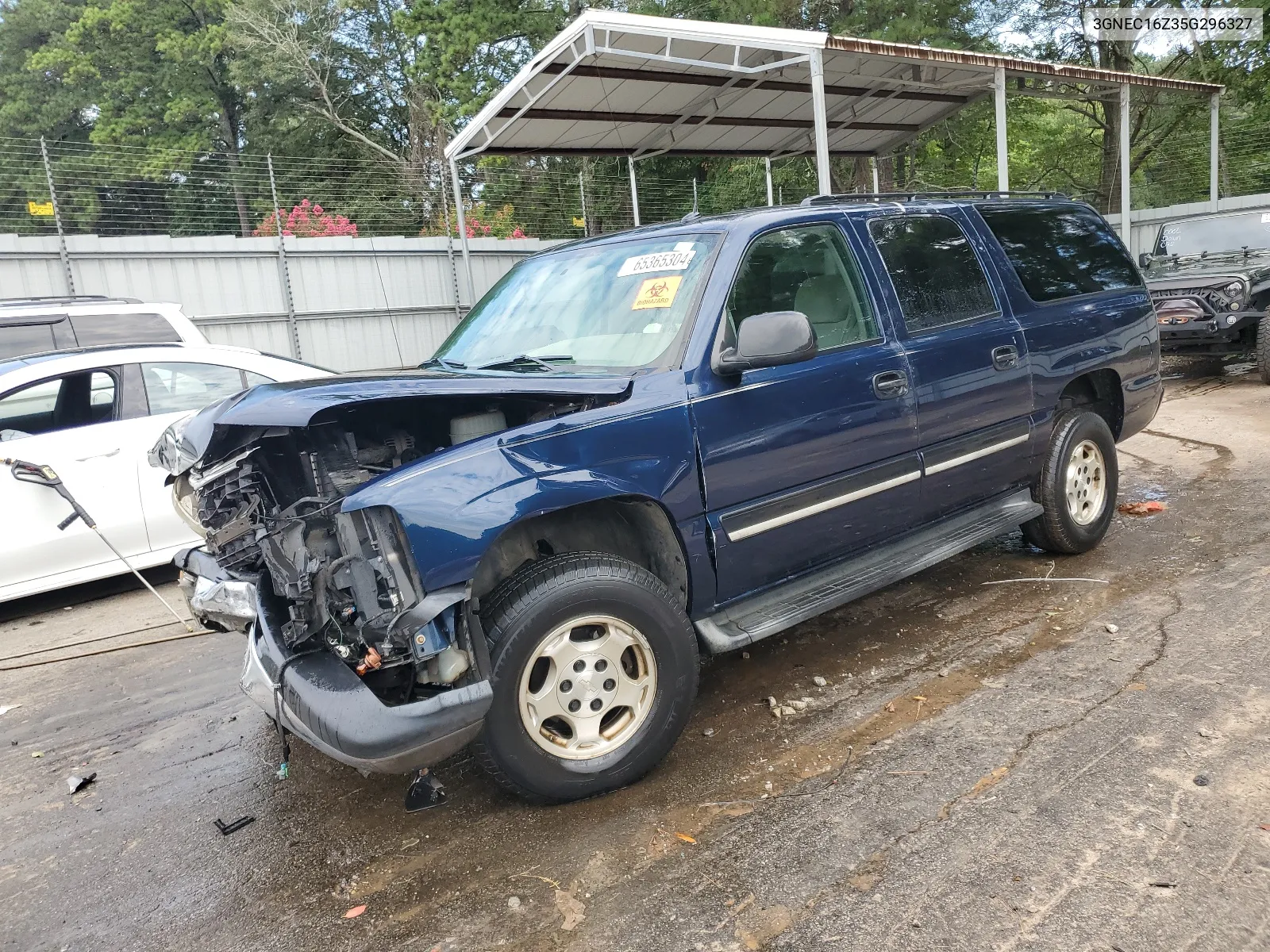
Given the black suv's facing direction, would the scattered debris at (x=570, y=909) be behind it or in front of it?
in front

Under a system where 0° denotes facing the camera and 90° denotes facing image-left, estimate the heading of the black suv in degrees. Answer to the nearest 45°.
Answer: approximately 45°

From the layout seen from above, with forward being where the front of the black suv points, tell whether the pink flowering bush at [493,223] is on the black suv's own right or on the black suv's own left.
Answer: on the black suv's own right

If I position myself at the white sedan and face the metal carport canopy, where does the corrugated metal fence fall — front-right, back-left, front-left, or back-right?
front-left

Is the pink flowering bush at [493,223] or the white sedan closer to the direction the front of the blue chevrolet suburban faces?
the white sedan

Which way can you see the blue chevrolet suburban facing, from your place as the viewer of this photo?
facing the viewer and to the left of the viewer

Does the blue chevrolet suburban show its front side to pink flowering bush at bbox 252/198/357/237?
no

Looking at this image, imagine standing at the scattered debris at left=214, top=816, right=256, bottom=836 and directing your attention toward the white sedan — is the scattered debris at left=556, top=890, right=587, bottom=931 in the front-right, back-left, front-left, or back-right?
back-right

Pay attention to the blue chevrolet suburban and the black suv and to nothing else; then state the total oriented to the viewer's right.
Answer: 0

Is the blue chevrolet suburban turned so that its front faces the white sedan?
no

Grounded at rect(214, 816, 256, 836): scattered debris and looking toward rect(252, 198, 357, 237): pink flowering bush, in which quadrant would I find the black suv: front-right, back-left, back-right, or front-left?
front-right

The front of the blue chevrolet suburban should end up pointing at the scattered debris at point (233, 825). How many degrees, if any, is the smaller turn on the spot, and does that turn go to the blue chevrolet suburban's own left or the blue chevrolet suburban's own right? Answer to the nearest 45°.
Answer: approximately 45° to the blue chevrolet suburban's own right

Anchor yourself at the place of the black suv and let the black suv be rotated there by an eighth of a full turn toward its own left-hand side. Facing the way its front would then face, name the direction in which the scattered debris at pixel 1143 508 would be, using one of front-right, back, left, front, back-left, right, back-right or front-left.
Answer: front

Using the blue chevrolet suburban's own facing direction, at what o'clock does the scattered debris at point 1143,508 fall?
The scattered debris is roughly at 6 o'clock from the blue chevrolet suburban.

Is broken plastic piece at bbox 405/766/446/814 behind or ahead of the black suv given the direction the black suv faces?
ahead
